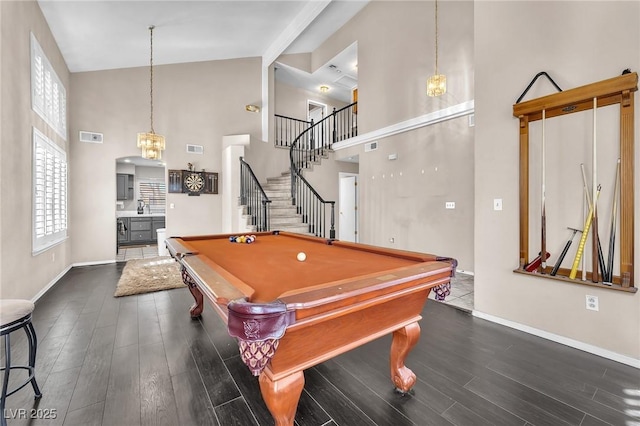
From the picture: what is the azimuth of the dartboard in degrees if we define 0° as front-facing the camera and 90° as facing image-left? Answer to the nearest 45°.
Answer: approximately 0°

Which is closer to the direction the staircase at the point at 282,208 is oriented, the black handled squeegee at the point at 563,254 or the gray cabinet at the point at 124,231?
the black handled squeegee

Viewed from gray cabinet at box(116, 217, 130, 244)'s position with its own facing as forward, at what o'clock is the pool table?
The pool table is roughly at 12 o'clock from the gray cabinet.

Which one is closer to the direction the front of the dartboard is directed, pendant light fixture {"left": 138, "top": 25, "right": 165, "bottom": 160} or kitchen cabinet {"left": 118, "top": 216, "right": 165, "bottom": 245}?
the pendant light fixture

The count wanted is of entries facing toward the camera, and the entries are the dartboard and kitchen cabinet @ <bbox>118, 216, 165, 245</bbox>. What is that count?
2

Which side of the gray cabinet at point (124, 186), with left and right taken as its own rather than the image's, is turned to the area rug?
front

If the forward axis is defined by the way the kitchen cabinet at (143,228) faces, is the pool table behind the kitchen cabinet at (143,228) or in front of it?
in front

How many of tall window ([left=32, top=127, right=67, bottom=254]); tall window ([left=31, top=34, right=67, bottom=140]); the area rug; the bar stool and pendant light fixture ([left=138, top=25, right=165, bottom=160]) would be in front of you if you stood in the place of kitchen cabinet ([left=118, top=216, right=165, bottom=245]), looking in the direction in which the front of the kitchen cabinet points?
5

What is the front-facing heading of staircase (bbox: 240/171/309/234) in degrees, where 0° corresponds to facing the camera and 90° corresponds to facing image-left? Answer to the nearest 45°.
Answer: approximately 0°

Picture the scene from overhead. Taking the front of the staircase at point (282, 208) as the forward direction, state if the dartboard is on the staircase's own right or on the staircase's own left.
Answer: on the staircase's own right
